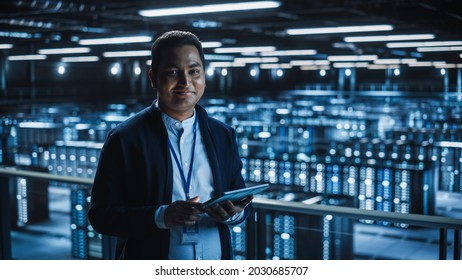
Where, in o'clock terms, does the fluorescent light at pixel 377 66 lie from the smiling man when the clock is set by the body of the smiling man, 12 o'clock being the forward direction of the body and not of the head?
The fluorescent light is roughly at 8 o'clock from the smiling man.

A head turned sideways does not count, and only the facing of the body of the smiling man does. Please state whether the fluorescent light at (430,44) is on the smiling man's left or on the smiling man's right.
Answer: on the smiling man's left

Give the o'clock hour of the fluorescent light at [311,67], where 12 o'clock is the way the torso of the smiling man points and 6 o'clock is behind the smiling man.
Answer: The fluorescent light is roughly at 8 o'clock from the smiling man.

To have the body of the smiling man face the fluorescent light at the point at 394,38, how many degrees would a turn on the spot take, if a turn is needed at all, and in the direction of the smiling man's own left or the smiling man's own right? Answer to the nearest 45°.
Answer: approximately 90° to the smiling man's own left

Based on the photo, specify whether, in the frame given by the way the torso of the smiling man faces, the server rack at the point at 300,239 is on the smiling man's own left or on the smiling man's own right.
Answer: on the smiling man's own left

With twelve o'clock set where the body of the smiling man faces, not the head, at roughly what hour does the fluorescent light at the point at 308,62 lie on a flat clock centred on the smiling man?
The fluorescent light is roughly at 8 o'clock from the smiling man.

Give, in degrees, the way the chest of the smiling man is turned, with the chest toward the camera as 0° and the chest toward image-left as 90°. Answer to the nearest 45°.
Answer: approximately 315°

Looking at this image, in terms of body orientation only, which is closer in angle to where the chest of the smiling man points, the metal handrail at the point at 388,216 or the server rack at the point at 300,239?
the metal handrail
